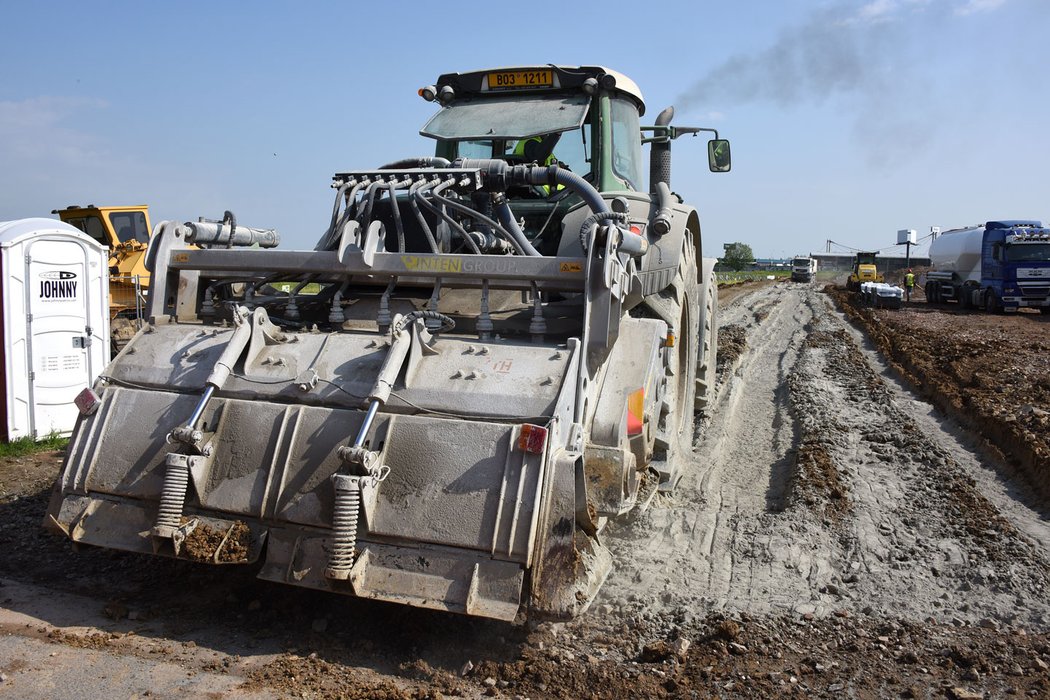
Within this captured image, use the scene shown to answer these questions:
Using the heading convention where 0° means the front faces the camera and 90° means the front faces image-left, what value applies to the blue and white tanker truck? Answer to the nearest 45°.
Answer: approximately 315°

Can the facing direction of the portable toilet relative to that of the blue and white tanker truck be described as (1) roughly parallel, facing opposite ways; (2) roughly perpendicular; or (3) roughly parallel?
roughly parallel

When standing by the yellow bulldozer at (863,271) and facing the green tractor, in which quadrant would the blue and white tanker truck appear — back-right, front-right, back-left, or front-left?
front-left

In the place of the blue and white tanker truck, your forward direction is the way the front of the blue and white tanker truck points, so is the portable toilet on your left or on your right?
on your right

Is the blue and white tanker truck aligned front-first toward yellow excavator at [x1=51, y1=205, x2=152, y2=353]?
no

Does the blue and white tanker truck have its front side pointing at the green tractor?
no

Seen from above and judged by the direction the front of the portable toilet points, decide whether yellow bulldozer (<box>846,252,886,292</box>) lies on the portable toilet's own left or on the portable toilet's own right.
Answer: on the portable toilet's own left

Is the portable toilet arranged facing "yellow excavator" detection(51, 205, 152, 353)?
no

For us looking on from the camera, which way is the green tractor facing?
facing away from the viewer and to the right of the viewer

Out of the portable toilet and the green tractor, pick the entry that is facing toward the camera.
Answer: the portable toilet

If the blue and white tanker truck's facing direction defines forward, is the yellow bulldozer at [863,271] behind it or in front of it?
behind

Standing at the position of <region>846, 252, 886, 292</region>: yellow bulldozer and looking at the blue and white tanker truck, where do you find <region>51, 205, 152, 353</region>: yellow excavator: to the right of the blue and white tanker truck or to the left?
right

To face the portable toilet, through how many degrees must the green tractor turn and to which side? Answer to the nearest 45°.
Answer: approximately 90° to its left

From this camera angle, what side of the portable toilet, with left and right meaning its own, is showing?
front
